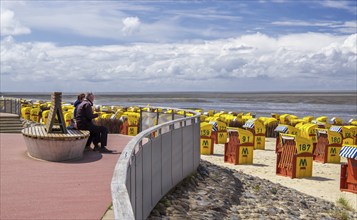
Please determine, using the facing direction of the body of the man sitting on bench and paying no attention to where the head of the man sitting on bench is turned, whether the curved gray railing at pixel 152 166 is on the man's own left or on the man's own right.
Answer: on the man's own right

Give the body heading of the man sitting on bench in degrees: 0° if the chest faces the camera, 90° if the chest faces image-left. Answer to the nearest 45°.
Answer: approximately 270°
